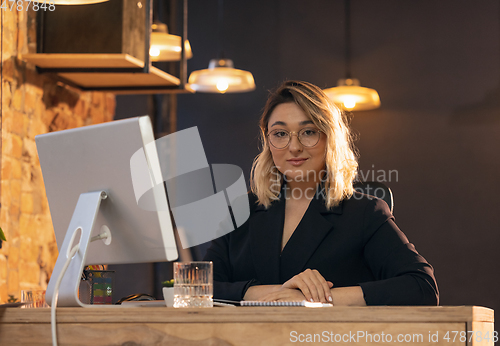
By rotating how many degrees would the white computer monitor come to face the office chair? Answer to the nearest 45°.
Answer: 0° — it already faces it

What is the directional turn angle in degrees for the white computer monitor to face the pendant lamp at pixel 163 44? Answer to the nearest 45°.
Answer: approximately 45° to its left

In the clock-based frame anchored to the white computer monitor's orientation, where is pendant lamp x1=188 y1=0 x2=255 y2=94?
The pendant lamp is roughly at 11 o'clock from the white computer monitor.

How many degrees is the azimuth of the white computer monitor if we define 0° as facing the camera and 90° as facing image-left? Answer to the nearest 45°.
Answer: approximately 225°
